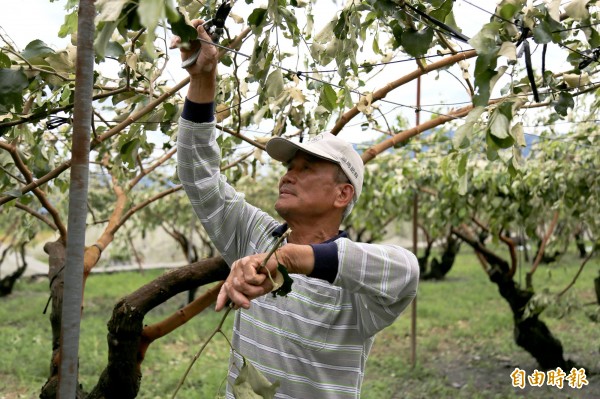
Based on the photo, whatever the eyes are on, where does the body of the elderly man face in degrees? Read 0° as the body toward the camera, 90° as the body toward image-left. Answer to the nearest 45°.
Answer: approximately 45°

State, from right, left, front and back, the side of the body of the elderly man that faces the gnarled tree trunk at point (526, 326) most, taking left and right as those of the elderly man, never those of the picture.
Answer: back

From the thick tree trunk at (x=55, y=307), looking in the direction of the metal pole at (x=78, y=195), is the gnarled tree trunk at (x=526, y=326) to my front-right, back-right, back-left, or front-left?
back-left

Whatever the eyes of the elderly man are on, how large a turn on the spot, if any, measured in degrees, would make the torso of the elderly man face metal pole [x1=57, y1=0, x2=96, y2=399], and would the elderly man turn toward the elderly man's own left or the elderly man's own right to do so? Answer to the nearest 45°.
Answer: approximately 45° to the elderly man's own right

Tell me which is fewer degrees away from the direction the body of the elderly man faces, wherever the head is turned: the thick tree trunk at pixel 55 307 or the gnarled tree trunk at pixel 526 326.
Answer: the thick tree trunk
